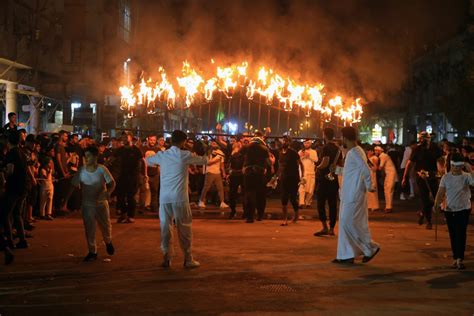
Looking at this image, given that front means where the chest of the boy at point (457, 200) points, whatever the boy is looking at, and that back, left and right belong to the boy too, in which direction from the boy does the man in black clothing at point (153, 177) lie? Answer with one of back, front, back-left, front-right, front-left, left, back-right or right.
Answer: back-right

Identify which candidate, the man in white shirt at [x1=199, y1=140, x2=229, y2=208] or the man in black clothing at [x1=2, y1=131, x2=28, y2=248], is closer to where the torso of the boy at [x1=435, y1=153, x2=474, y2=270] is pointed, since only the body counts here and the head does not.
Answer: the man in black clothing

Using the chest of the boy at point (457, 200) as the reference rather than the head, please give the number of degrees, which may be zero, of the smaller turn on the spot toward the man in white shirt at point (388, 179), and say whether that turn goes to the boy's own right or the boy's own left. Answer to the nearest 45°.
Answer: approximately 180°

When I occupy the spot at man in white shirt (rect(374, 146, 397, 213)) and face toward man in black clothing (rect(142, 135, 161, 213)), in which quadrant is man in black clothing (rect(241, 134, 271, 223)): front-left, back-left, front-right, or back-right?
front-left

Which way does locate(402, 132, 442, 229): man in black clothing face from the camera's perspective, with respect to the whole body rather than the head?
toward the camera

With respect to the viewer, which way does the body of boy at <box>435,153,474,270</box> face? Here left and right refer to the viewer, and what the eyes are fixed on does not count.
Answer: facing the viewer
